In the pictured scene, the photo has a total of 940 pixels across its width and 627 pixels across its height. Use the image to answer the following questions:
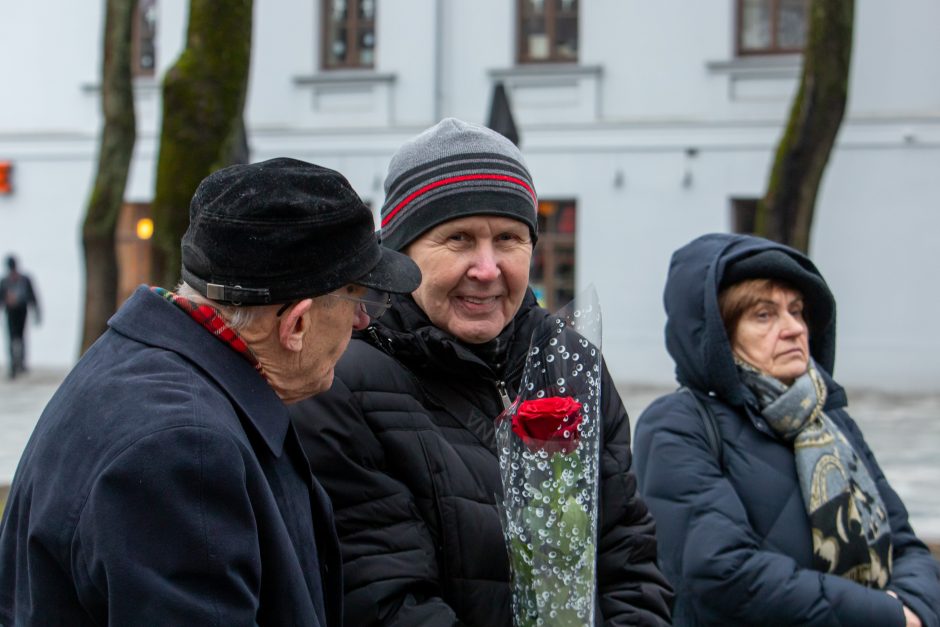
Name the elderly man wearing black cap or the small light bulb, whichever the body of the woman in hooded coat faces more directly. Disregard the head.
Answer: the elderly man wearing black cap

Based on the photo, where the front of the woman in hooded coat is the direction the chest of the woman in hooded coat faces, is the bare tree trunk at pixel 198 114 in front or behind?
behind

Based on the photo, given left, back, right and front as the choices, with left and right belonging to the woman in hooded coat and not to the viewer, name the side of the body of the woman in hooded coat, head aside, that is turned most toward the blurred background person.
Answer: back

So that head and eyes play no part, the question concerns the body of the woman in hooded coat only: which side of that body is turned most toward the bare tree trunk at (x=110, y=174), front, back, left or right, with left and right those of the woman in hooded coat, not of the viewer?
back

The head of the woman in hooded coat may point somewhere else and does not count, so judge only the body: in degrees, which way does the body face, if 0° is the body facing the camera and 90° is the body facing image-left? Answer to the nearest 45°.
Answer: approximately 315°

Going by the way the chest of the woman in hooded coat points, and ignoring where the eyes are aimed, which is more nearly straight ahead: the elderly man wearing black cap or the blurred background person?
the elderly man wearing black cap

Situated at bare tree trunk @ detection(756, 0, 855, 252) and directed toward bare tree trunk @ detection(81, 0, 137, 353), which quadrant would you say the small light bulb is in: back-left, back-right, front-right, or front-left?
front-right

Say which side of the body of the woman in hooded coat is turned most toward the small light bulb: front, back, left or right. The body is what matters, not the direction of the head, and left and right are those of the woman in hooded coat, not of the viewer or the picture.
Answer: back

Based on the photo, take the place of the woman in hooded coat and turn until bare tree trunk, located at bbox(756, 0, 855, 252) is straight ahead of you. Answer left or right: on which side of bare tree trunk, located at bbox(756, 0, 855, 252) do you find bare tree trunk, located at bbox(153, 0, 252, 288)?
left

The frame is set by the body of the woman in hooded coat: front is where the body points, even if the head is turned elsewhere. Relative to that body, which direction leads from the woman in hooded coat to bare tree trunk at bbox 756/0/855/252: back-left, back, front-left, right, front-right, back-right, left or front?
back-left

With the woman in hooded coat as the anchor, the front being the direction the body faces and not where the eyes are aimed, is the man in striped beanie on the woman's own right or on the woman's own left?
on the woman's own right
